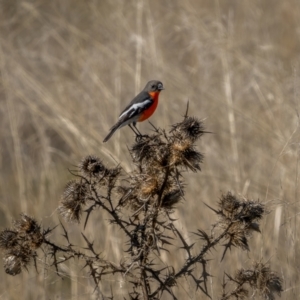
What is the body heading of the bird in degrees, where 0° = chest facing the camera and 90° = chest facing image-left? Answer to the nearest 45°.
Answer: approximately 270°
